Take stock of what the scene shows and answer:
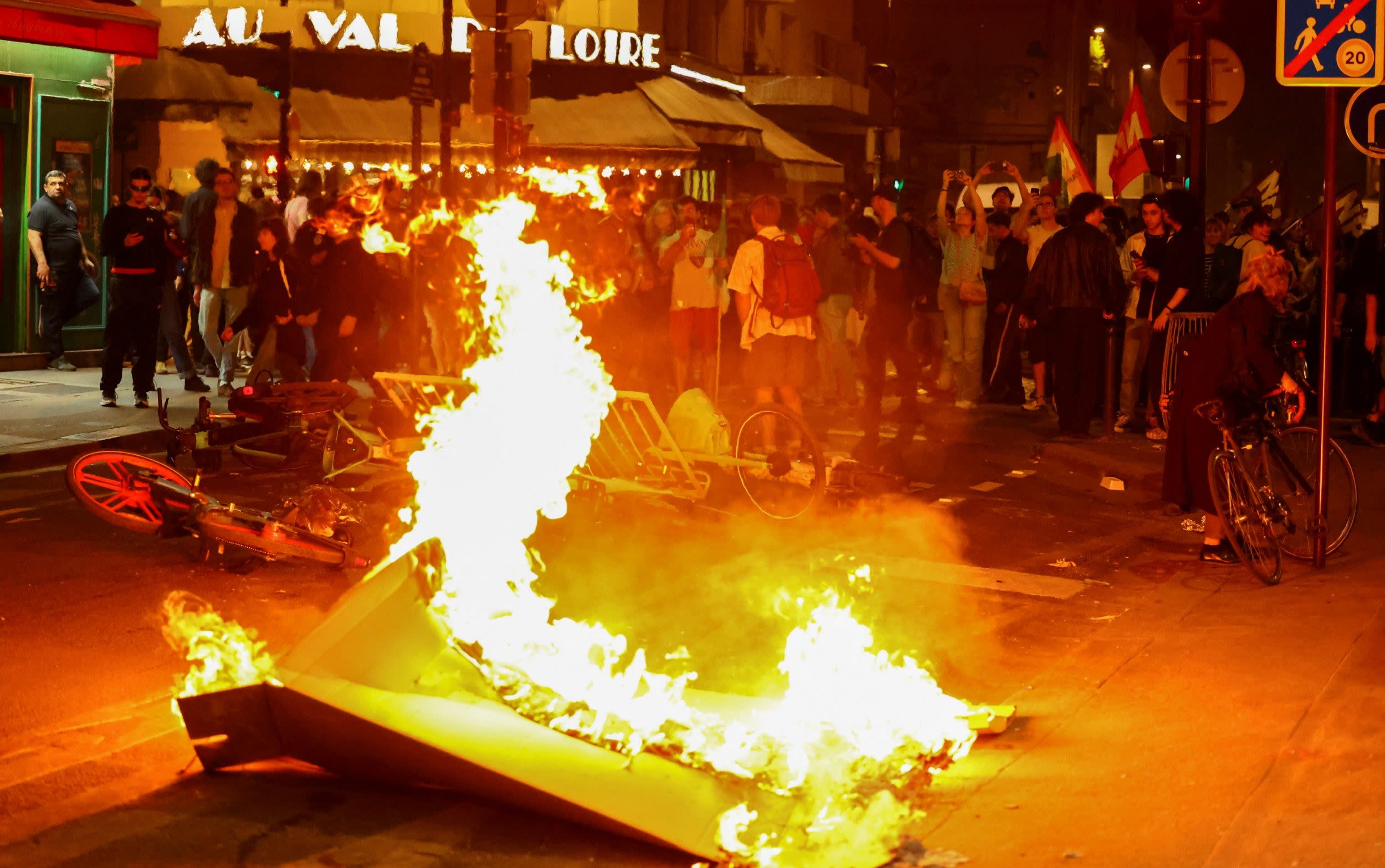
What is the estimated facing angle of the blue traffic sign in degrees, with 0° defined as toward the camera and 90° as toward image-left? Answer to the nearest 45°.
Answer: approximately 0°

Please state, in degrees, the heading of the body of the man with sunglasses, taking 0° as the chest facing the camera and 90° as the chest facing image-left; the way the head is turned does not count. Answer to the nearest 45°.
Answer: approximately 0°

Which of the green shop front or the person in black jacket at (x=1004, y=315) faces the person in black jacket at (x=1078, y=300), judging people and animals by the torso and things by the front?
the green shop front

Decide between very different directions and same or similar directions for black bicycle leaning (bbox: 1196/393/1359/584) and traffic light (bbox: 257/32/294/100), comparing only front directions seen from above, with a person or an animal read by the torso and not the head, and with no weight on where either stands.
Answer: very different directions

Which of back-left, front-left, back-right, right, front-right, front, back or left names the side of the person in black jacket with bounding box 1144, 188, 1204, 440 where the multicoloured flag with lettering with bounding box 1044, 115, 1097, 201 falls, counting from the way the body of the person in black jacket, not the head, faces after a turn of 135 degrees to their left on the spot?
back-left

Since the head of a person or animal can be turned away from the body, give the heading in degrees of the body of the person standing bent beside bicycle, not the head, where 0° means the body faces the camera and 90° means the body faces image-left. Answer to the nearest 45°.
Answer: approximately 270°
